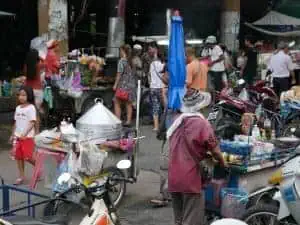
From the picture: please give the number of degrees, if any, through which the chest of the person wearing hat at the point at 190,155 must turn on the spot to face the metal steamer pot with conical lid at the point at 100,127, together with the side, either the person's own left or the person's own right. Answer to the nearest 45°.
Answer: approximately 90° to the person's own left

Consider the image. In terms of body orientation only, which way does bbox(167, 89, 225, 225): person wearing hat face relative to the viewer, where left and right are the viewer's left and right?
facing away from the viewer and to the right of the viewer
